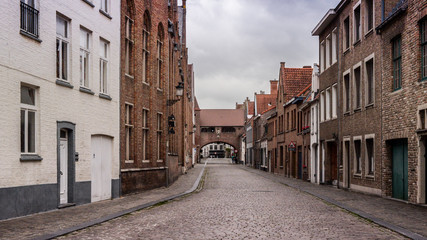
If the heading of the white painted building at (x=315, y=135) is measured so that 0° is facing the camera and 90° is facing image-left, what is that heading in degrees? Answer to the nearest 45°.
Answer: approximately 45°

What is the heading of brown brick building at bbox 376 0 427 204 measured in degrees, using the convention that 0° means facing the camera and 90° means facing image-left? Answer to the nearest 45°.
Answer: approximately 45°

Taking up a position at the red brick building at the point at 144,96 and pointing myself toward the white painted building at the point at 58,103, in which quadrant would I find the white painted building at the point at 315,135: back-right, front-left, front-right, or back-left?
back-left

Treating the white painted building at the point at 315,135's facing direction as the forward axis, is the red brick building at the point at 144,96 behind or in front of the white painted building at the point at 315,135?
in front

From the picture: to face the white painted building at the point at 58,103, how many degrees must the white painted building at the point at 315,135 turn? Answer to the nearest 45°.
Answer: approximately 45° to its left

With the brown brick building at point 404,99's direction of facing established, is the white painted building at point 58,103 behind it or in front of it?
in front

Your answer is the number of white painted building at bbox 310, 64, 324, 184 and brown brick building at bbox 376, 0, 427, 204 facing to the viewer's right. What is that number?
0

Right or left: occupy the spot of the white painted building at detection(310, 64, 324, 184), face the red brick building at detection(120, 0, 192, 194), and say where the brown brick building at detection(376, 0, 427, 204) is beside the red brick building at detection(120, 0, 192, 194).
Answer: left

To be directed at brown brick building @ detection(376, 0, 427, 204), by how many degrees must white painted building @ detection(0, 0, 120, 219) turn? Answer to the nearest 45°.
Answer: approximately 45° to its left
